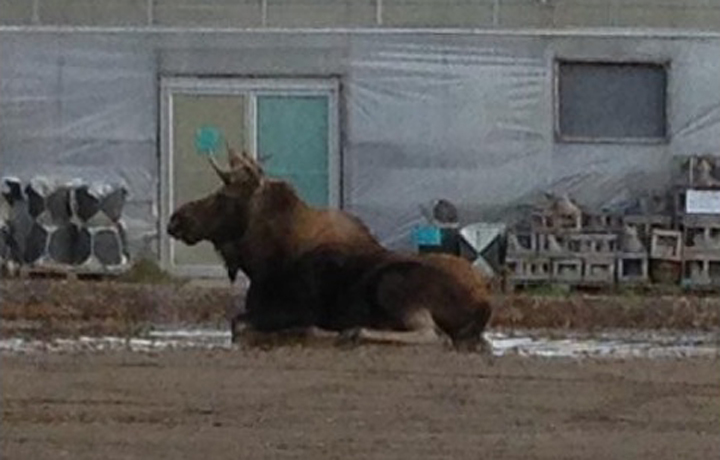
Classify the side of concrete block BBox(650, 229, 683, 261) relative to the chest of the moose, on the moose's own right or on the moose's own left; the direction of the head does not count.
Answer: on the moose's own right

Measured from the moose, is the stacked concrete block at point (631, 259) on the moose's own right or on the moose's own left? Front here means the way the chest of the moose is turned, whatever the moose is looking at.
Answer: on the moose's own right

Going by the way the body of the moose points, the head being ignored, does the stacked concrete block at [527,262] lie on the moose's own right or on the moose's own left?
on the moose's own right

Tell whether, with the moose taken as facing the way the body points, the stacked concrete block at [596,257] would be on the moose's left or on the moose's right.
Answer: on the moose's right

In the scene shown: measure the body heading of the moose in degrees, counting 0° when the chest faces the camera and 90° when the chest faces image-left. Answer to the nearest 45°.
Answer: approximately 90°

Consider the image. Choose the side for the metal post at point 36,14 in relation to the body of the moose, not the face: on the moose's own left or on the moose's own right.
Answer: on the moose's own right

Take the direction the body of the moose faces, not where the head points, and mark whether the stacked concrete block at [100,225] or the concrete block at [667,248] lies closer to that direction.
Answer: the stacked concrete block
